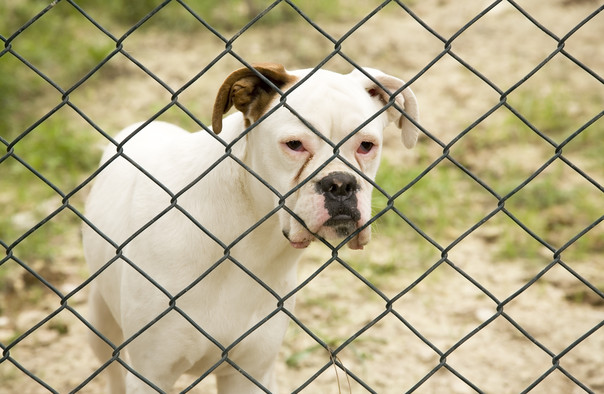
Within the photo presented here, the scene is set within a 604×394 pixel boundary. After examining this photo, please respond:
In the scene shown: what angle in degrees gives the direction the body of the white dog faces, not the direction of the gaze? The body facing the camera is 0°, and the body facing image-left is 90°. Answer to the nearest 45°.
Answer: approximately 315°
